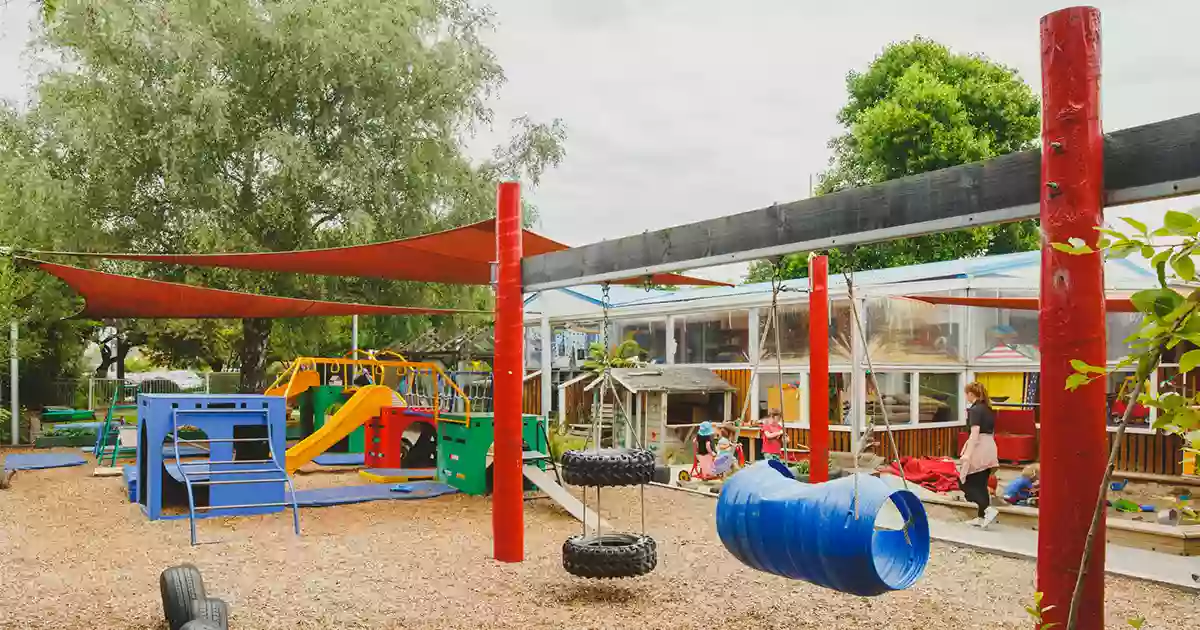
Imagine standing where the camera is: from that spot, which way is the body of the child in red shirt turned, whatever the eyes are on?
toward the camera

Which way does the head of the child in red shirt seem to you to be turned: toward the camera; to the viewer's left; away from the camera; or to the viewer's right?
toward the camera

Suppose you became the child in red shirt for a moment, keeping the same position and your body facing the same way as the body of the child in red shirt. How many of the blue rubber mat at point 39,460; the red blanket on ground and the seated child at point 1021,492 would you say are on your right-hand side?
1

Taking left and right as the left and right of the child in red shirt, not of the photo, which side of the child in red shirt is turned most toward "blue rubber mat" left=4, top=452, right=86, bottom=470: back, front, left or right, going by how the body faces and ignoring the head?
right

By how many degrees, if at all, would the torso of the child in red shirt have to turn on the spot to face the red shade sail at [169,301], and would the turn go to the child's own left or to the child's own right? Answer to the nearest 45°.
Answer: approximately 90° to the child's own right

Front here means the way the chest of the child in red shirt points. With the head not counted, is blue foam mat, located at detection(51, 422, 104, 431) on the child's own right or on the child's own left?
on the child's own right

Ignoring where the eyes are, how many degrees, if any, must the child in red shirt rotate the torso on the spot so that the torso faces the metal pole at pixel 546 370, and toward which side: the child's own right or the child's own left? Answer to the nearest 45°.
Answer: approximately 135° to the child's own right

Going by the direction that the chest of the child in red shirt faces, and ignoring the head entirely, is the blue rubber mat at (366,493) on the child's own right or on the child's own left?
on the child's own right

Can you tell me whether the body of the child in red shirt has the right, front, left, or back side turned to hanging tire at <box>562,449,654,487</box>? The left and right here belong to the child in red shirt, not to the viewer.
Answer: front

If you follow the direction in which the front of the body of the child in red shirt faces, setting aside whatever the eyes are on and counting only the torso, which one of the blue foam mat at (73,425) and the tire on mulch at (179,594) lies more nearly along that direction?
the tire on mulch

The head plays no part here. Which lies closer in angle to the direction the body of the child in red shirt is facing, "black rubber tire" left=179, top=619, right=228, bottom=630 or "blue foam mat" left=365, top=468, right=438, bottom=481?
the black rubber tire

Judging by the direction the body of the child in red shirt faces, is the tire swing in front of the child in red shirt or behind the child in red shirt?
in front

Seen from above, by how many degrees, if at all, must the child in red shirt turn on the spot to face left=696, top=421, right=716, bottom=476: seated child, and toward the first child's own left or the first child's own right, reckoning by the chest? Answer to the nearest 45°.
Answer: approximately 135° to the first child's own right

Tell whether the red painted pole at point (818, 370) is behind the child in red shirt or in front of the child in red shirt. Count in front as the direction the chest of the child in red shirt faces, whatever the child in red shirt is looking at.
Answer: in front

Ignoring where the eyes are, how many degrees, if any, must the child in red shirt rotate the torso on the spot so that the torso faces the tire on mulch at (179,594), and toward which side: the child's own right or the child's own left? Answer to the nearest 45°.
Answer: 0° — they already face it

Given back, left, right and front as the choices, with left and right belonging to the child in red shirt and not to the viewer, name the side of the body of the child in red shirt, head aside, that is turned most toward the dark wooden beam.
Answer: front

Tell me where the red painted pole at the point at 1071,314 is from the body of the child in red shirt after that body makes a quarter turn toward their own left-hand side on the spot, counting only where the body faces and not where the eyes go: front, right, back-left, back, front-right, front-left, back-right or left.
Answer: right
